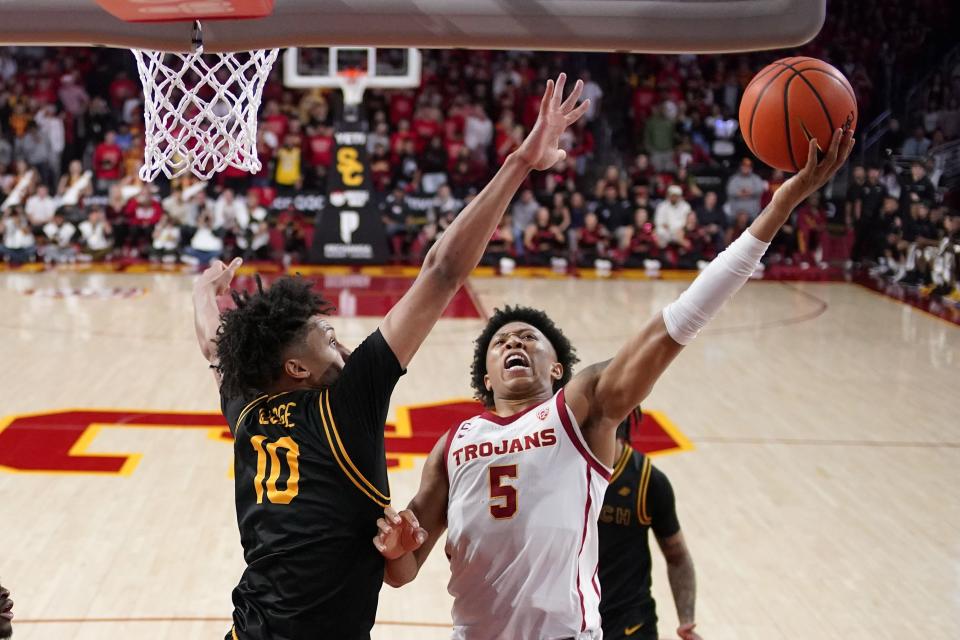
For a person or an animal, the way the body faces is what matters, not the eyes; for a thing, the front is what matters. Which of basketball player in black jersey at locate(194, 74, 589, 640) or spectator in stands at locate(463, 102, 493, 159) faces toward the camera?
the spectator in stands

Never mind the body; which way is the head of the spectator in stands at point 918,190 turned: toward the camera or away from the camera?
toward the camera

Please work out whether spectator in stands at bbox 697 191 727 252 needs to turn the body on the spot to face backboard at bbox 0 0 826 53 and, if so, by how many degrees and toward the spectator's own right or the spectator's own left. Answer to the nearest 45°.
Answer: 0° — they already face it

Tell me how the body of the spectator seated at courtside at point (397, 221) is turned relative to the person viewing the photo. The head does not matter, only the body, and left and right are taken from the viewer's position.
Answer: facing the viewer

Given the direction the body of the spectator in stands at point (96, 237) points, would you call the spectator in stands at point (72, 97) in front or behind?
behind

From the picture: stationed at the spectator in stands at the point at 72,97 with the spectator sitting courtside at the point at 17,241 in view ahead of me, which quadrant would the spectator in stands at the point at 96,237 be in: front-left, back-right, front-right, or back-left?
front-left

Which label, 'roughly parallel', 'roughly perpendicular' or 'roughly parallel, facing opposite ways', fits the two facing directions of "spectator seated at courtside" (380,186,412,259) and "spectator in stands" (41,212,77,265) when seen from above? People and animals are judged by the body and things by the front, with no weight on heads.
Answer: roughly parallel

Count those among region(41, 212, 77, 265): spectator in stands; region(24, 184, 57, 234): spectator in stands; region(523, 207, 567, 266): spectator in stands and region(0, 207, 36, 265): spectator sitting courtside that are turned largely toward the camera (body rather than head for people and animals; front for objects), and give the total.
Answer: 4

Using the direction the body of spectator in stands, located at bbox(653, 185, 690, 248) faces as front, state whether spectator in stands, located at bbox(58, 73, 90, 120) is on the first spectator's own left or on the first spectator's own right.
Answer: on the first spectator's own right

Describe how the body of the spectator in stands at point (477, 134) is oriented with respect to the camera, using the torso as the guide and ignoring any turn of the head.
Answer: toward the camera

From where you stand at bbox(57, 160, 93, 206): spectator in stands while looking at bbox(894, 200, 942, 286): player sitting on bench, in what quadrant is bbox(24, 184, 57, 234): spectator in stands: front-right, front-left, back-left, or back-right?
back-right

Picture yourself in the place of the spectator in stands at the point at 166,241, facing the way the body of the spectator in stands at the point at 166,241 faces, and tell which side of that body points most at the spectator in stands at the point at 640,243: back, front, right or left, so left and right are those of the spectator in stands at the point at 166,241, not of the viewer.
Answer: left

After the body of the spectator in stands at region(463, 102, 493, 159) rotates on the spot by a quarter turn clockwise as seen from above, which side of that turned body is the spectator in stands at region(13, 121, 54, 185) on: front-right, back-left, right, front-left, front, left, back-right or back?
front

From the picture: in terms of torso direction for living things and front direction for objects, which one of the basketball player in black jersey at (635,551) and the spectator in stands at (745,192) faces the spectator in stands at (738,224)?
the spectator in stands at (745,192)

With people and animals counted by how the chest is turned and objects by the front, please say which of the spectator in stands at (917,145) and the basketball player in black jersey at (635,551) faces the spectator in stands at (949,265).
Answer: the spectator in stands at (917,145)
